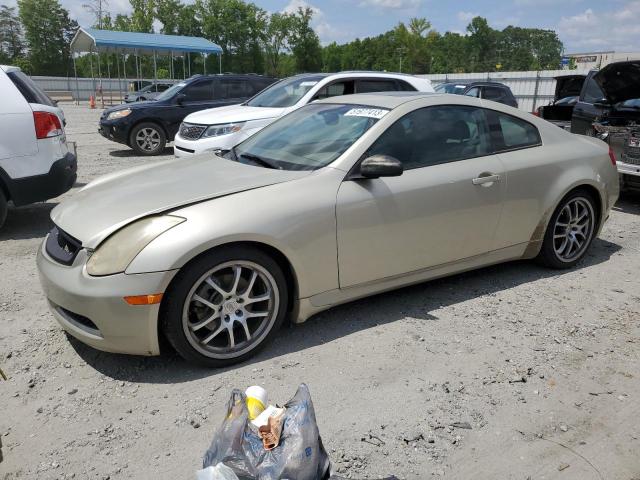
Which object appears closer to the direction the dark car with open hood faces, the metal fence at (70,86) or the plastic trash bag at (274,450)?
the plastic trash bag

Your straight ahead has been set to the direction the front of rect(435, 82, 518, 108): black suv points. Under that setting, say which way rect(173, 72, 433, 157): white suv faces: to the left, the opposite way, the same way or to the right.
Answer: the same way

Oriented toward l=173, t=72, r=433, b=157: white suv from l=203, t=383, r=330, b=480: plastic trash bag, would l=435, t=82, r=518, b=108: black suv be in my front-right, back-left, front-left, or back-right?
front-right

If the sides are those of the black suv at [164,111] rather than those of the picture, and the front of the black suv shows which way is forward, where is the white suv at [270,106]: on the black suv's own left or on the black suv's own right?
on the black suv's own left

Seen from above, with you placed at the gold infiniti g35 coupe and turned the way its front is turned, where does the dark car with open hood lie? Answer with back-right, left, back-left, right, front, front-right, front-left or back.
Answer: back

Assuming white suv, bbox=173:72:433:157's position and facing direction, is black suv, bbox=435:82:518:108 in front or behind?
behind

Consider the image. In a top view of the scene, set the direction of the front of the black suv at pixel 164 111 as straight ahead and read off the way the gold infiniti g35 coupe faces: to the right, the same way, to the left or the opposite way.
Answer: the same way

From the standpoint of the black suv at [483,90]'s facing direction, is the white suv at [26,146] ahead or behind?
ahead

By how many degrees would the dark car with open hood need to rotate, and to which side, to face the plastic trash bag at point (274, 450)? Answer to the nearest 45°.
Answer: approximately 45° to its right

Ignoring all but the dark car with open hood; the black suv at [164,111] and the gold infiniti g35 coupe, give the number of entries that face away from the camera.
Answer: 0

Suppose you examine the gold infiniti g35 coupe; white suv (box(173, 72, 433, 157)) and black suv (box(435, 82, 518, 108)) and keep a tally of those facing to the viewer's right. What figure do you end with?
0

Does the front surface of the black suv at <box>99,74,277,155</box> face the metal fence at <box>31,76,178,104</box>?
no

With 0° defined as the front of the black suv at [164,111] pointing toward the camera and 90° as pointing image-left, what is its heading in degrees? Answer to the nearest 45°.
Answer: approximately 45°

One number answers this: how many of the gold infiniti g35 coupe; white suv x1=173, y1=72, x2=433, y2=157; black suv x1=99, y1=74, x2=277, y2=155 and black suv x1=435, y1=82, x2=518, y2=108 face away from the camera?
0
